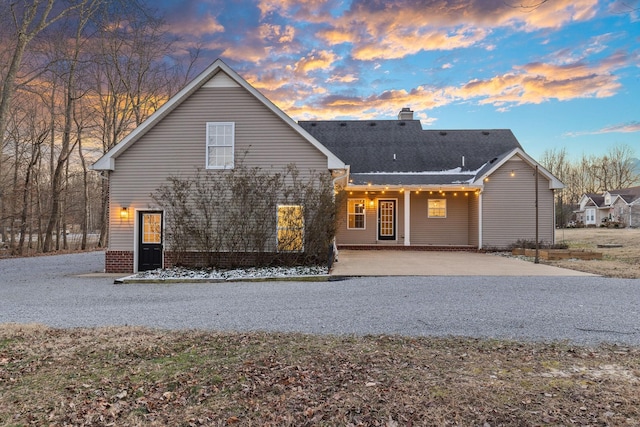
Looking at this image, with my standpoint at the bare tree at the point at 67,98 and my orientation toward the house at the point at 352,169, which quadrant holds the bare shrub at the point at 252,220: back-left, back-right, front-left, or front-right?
front-right

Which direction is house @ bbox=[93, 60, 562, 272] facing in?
toward the camera

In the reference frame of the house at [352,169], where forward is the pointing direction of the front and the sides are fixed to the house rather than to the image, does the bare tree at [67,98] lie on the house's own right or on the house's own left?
on the house's own right

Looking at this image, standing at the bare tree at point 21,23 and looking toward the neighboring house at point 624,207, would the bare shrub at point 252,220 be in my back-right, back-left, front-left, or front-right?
front-right

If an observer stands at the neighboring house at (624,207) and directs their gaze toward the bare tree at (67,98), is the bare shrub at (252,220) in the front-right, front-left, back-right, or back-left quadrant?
front-left

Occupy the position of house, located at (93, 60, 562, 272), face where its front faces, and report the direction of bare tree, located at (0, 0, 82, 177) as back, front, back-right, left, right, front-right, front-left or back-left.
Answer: right
